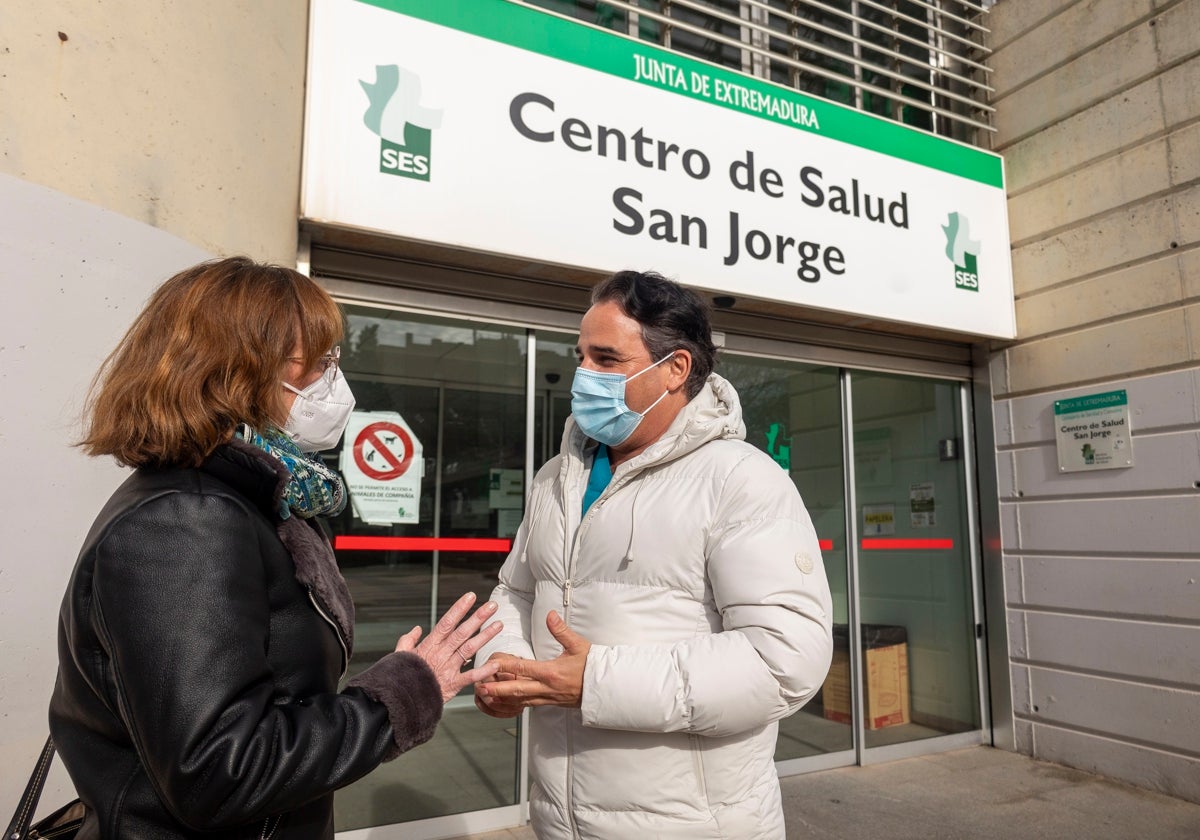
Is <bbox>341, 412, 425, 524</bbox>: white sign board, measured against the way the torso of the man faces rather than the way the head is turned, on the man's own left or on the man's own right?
on the man's own right

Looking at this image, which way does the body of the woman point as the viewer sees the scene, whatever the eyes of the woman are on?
to the viewer's right

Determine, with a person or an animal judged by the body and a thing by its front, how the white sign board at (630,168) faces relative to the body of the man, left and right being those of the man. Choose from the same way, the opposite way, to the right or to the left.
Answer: to the left

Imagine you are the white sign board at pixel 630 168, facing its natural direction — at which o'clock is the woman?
The woman is roughly at 2 o'clock from the white sign board.

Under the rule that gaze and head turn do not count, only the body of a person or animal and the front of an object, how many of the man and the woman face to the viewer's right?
1

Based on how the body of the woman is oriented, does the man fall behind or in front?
in front

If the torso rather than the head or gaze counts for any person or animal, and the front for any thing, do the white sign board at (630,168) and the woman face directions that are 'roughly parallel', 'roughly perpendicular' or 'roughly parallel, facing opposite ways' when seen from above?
roughly perpendicular

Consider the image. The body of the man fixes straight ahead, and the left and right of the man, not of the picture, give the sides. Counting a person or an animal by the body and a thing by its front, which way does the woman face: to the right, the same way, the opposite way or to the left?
the opposite way

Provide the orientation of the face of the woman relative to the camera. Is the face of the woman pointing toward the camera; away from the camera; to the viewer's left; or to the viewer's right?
to the viewer's right

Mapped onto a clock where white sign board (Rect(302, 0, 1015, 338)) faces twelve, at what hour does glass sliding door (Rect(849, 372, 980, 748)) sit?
The glass sliding door is roughly at 9 o'clock from the white sign board.

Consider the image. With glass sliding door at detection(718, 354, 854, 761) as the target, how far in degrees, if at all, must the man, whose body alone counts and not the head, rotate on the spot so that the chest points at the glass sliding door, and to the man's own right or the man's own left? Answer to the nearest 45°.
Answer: approximately 135° to the man's own right
